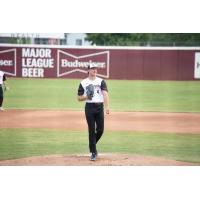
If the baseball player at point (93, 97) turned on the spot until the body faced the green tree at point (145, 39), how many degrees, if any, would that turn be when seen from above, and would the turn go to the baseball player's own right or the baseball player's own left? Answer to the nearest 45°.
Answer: approximately 135° to the baseball player's own left

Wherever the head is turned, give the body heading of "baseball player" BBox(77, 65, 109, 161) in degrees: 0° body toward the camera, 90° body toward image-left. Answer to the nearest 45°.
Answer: approximately 0°
